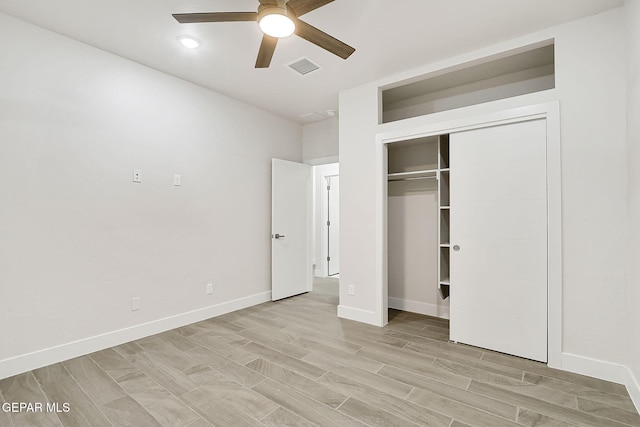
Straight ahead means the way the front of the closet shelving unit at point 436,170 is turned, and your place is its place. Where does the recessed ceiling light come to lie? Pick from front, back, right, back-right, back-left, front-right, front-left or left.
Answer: front-right

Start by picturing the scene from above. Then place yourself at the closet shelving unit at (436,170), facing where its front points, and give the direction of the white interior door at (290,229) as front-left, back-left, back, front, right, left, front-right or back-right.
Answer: right

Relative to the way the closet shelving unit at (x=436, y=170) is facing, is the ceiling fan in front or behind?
in front
